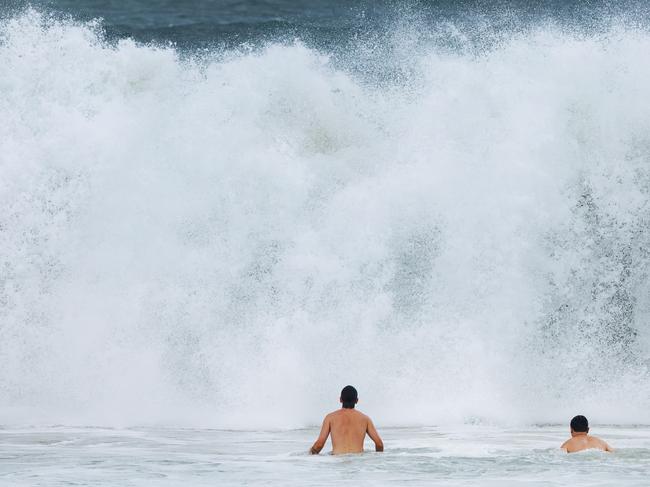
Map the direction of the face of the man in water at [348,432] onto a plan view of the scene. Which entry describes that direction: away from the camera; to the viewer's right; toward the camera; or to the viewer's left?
away from the camera

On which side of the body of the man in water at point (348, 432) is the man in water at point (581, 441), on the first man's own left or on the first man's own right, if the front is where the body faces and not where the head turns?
on the first man's own right

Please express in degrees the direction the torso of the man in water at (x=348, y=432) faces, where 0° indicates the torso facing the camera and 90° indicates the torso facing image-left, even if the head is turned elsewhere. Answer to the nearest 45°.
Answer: approximately 180°

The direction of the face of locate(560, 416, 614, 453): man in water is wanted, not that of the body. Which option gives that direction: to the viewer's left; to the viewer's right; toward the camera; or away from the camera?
away from the camera
